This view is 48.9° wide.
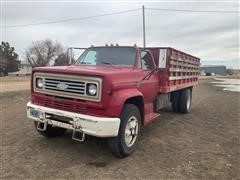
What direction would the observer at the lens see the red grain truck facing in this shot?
facing the viewer and to the left of the viewer
